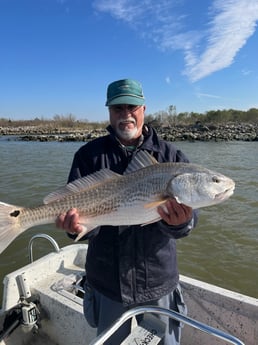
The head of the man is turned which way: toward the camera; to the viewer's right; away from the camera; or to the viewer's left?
toward the camera

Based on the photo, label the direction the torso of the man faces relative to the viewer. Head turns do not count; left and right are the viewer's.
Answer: facing the viewer
